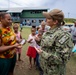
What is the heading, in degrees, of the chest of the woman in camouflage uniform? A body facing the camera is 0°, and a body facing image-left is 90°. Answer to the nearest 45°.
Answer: approximately 45°
